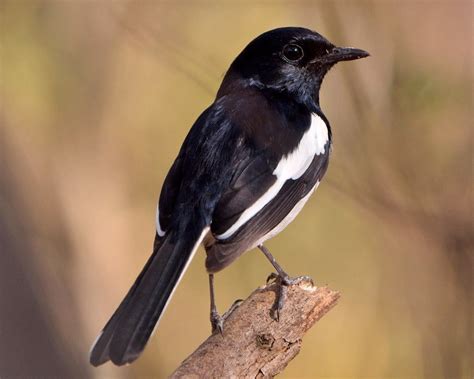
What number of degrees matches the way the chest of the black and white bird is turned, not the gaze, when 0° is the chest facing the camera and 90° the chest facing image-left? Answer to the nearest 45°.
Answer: approximately 225°
